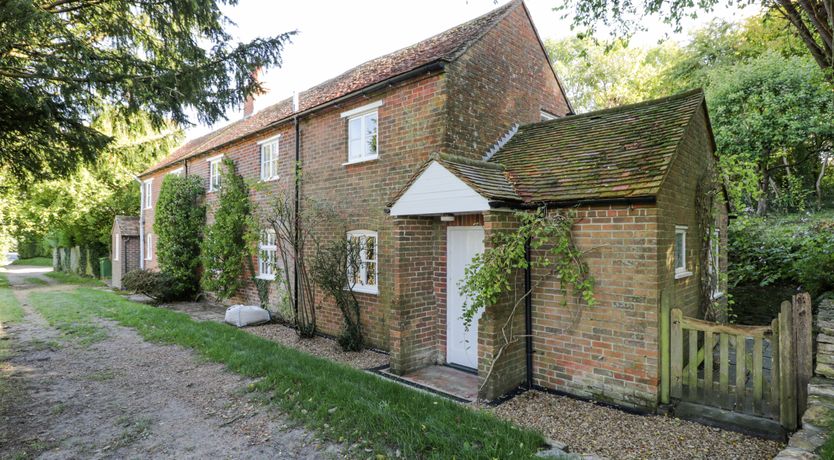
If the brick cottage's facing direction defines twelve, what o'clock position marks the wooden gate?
The wooden gate is roughly at 9 o'clock from the brick cottage.

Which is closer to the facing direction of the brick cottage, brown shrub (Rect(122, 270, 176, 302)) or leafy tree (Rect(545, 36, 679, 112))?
the brown shrub

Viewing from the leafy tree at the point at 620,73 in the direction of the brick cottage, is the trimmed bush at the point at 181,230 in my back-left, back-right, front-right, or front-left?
front-right

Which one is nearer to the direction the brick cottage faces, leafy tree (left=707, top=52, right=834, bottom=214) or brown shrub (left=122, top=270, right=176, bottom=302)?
the brown shrub

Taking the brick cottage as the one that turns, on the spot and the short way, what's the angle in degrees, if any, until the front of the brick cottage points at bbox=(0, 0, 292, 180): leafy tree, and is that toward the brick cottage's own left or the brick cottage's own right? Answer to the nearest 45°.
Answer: approximately 45° to the brick cottage's own right

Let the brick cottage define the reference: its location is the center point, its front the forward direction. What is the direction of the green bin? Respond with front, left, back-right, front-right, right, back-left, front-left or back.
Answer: right

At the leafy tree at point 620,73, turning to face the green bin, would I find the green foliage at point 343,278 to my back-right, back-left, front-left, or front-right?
front-left

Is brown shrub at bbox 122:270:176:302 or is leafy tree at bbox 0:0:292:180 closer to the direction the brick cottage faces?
the leafy tree

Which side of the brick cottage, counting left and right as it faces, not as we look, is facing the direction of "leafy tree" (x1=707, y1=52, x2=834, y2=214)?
back

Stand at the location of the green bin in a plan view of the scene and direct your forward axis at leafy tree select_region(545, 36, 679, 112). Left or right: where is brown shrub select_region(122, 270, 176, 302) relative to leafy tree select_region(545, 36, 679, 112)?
right

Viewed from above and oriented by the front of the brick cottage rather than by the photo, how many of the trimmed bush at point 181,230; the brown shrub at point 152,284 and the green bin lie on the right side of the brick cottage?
3

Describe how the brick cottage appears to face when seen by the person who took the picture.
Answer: facing the viewer and to the left of the viewer

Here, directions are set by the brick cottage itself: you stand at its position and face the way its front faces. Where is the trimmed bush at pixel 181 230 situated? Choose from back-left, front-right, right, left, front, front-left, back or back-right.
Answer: right

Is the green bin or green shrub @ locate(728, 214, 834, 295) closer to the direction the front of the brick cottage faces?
the green bin

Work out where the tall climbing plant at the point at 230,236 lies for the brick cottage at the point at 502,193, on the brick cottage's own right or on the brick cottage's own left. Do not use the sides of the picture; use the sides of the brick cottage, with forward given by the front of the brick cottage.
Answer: on the brick cottage's own right

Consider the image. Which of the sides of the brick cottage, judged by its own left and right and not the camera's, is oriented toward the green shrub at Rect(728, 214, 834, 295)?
left
